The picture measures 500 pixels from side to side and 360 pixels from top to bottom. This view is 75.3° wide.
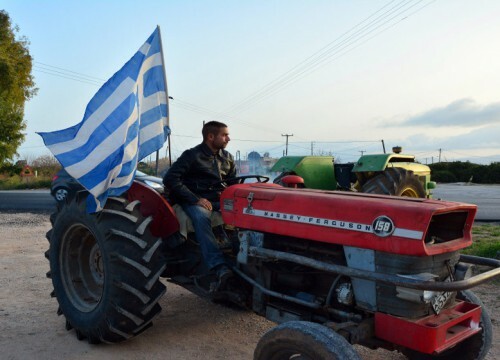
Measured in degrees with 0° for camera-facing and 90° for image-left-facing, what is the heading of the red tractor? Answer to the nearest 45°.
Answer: approximately 315°

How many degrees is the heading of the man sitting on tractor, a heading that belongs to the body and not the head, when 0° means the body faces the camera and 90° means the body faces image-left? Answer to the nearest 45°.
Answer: approximately 315°

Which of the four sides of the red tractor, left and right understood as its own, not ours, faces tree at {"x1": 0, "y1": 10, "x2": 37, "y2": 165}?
back

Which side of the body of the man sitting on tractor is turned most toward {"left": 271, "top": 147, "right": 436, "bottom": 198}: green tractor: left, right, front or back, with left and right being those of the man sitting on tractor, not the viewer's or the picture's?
left

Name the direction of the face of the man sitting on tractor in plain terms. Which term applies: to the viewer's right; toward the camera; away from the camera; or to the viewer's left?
to the viewer's right

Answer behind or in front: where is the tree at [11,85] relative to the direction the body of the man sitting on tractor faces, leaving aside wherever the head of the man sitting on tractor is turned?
behind
